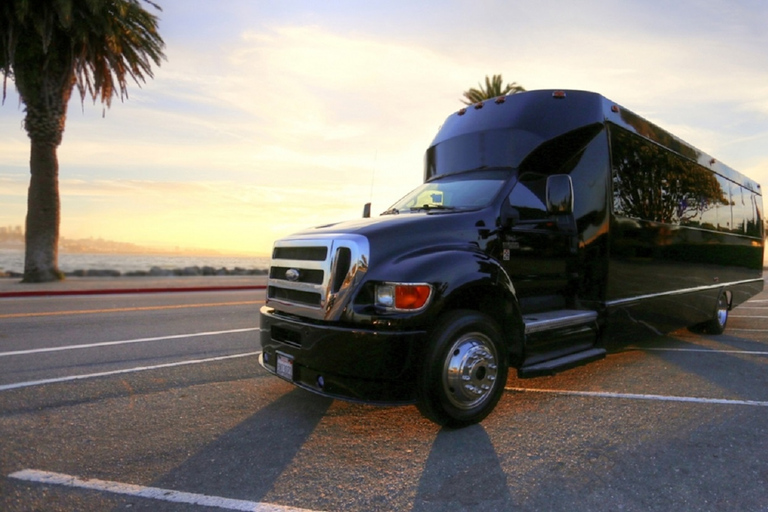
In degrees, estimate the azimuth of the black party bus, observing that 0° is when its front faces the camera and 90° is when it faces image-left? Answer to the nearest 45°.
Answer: approximately 45°

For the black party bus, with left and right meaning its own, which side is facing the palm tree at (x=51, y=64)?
right
